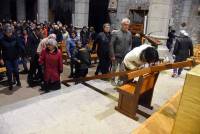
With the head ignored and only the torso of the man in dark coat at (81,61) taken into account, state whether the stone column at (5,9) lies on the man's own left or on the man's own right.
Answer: on the man's own right

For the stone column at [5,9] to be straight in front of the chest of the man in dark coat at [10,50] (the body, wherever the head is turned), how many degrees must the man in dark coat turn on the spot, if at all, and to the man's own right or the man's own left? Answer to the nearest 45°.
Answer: approximately 180°

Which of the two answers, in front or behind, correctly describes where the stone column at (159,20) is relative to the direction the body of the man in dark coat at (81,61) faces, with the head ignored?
behind

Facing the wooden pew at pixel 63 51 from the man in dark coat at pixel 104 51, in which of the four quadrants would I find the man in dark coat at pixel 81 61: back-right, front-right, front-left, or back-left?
front-left

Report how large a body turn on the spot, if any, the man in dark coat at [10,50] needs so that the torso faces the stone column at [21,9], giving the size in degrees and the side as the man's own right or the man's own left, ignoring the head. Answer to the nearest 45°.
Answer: approximately 180°

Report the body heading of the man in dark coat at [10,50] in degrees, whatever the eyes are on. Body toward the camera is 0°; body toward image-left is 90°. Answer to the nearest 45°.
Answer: approximately 0°

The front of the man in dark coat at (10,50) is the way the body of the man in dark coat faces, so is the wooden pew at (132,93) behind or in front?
in front

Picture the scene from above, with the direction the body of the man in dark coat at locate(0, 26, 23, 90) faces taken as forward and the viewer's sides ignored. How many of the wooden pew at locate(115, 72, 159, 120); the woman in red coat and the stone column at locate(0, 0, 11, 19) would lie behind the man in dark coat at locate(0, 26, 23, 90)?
1

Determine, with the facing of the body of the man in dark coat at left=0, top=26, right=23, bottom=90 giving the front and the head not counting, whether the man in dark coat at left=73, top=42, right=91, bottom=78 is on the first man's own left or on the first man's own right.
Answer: on the first man's own left
